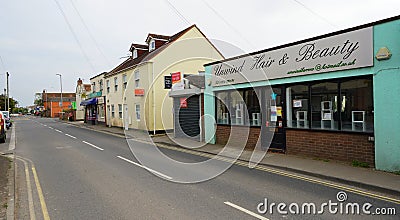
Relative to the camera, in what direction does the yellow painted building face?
facing the viewer and to the left of the viewer

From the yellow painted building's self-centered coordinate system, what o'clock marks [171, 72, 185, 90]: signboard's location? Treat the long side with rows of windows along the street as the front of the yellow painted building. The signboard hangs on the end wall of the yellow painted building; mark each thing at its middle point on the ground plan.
The signboard is roughly at 10 o'clock from the yellow painted building.
